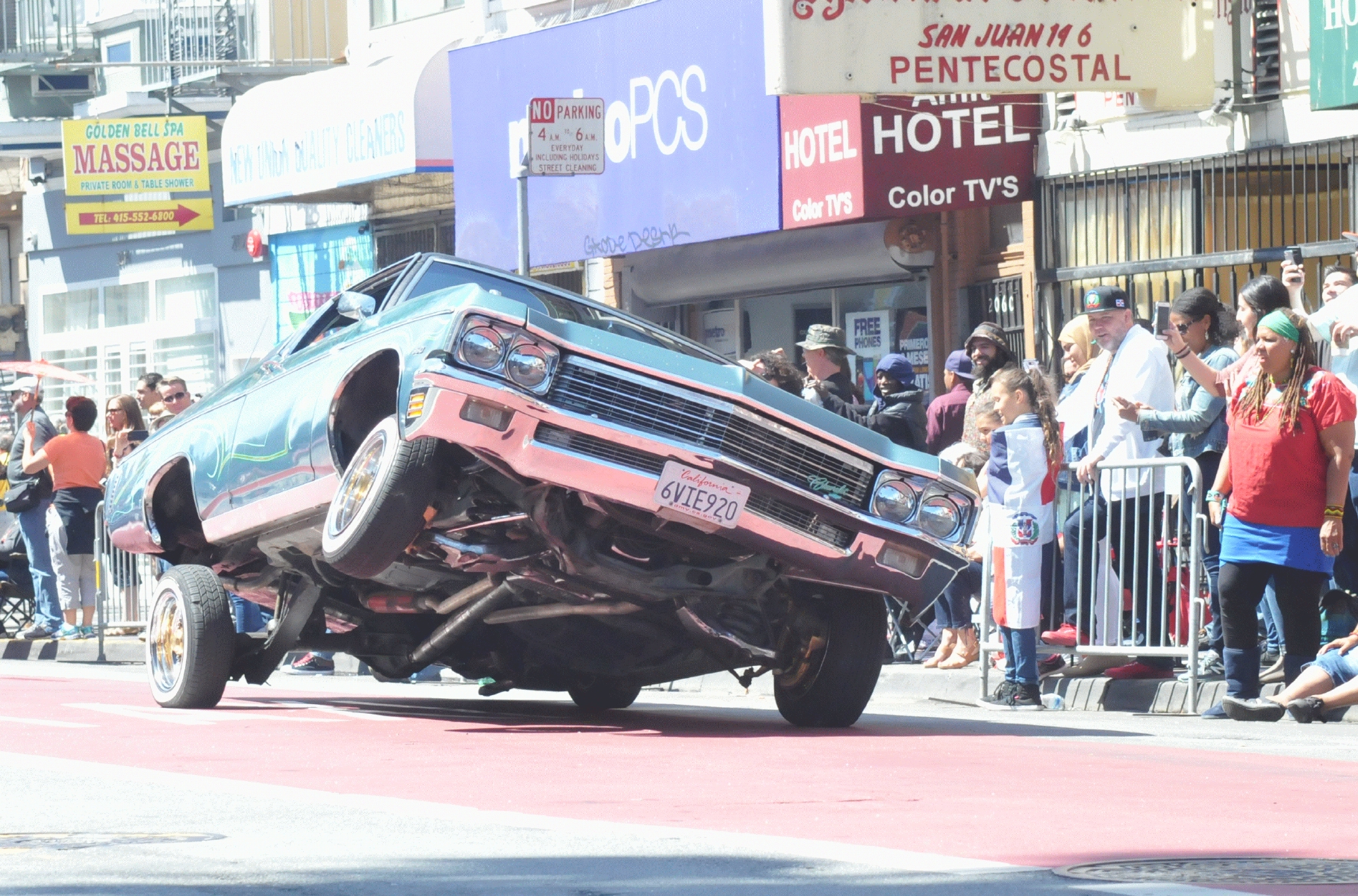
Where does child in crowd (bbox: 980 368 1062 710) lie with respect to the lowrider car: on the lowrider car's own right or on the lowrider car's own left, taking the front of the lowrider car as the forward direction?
on the lowrider car's own left

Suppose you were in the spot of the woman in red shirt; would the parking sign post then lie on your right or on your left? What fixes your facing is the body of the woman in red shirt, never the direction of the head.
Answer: on your right

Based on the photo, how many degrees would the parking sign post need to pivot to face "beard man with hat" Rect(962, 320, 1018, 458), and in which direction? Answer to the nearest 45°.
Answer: approximately 45° to its left

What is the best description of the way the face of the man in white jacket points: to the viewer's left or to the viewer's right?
to the viewer's left

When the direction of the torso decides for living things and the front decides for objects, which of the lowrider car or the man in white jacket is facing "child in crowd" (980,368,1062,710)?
the man in white jacket

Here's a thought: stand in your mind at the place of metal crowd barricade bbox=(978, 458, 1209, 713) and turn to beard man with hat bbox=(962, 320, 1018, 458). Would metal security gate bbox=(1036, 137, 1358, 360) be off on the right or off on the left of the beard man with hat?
right
